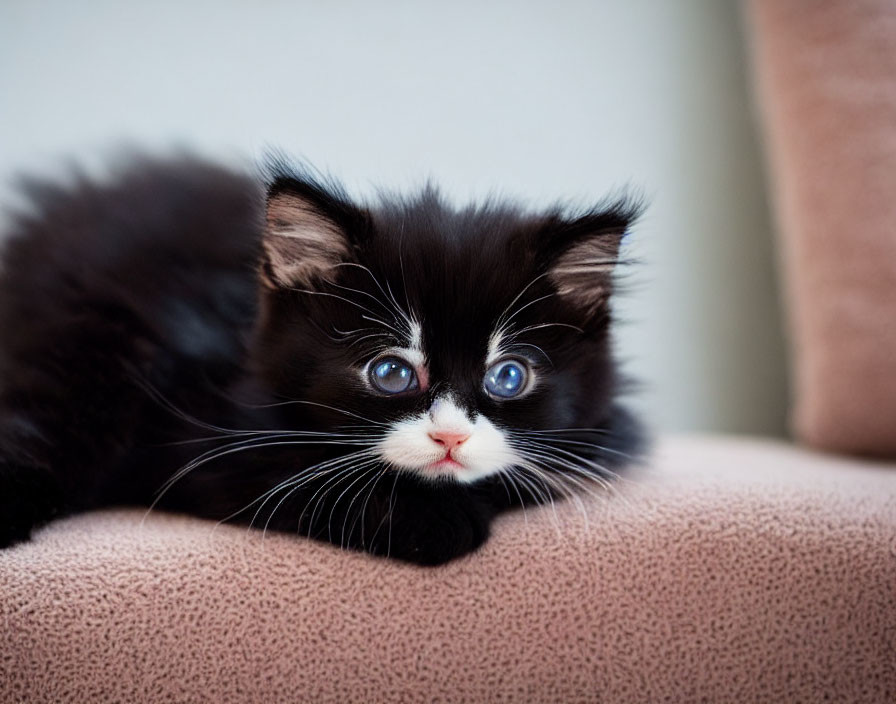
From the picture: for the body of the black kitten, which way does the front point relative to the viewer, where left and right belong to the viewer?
facing the viewer and to the right of the viewer
